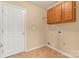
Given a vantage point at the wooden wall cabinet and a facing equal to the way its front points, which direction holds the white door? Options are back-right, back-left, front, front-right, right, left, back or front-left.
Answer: front-right

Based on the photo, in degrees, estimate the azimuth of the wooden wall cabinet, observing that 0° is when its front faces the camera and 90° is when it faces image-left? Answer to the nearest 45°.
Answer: approximately 45°
